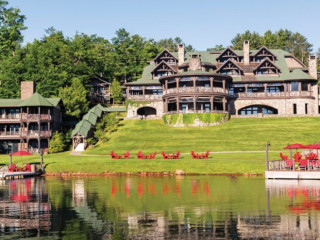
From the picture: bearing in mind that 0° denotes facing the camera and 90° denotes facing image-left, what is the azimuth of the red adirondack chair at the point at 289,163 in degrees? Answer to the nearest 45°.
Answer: approximately 45°

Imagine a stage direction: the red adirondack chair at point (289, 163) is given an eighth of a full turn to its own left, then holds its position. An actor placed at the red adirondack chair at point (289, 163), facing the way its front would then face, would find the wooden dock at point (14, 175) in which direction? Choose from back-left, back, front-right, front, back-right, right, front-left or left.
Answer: right
